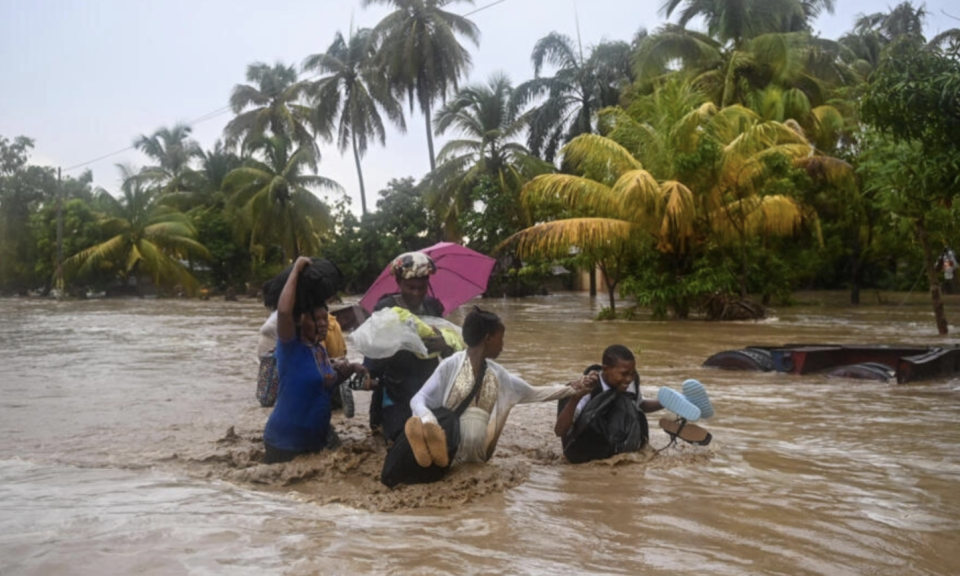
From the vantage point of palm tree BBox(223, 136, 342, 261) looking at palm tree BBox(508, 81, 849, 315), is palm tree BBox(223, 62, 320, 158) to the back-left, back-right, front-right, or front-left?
back-left

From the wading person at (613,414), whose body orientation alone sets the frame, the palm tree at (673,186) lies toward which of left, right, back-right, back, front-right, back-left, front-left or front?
back-left

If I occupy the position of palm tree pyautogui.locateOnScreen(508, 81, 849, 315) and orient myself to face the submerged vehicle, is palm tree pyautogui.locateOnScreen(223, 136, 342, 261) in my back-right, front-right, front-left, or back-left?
back-right

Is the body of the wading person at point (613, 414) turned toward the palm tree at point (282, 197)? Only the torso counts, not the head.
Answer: no

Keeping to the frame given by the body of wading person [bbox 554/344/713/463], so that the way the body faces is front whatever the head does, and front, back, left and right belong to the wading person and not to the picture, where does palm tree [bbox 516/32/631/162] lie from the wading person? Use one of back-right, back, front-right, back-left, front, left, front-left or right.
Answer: back-left

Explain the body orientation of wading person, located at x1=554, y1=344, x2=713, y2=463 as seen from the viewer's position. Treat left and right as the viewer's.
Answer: facing the viewer and to the right of the viewer

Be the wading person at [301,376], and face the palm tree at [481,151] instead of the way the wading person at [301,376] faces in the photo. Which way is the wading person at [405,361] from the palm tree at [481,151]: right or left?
right

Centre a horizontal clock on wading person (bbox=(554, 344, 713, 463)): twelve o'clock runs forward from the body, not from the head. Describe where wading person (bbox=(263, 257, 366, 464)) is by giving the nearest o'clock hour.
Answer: wading person (bbox=(263, 257, 366, 464)) is roughly at 4 o'clock from wading person (bbox=(554, 344, 713, 463)).

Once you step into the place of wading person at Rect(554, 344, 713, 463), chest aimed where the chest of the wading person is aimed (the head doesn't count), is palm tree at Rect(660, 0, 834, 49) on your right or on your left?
on your left

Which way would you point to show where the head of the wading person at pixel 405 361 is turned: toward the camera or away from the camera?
toward the camera

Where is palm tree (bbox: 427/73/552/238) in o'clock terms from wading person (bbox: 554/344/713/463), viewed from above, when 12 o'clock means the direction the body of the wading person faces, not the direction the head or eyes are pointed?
The palm tree is roughly at 7 o'clock from the wading person.

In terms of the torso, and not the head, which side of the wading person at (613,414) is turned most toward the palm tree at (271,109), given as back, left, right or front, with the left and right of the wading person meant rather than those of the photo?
back

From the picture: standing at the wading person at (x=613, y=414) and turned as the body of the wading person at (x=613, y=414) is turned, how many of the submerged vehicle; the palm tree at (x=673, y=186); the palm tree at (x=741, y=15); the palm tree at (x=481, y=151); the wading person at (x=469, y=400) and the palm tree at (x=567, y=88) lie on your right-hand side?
1

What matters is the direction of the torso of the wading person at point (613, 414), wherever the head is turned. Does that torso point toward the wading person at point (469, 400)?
no

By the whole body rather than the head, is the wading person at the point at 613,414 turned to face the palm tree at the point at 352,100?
no
